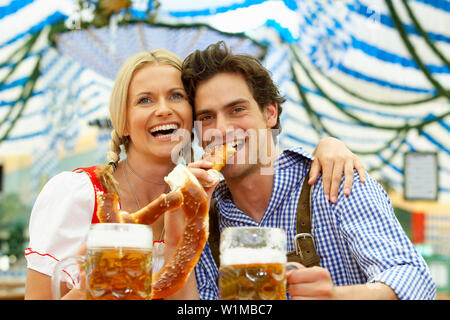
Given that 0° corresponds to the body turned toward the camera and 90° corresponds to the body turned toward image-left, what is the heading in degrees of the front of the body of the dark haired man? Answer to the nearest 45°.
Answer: approximately 45°

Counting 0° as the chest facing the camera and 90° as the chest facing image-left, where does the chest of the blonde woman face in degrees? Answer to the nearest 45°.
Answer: approximately 315°
